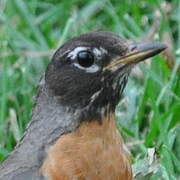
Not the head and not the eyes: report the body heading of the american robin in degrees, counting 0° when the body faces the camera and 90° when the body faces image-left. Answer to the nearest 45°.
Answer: approximately 270°
